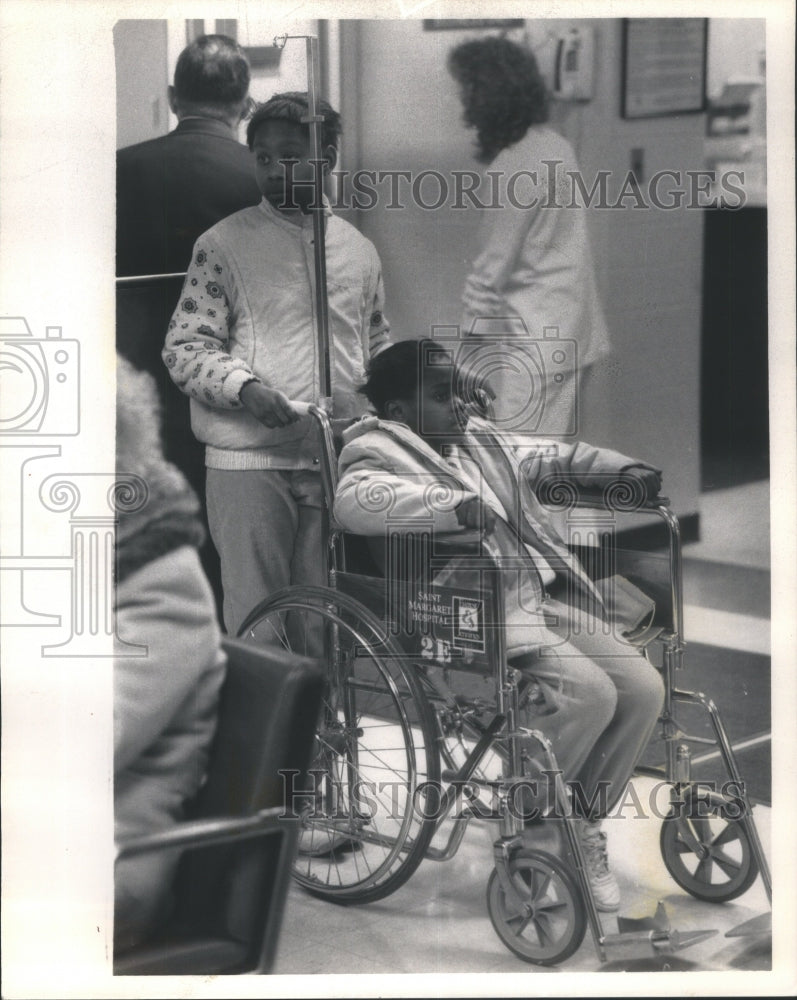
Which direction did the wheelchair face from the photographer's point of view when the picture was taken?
facing the viewer and to the right of the viewer

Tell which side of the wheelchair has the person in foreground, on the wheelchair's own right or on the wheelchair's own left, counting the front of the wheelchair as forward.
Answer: on the wheelchair's own right

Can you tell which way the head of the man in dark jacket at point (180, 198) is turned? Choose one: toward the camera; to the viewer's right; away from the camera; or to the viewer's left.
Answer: away from the camera

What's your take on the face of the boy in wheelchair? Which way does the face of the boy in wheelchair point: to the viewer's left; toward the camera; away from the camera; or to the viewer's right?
to the viewer's right

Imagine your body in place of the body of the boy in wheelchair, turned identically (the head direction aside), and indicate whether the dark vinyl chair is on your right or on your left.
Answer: on your right
